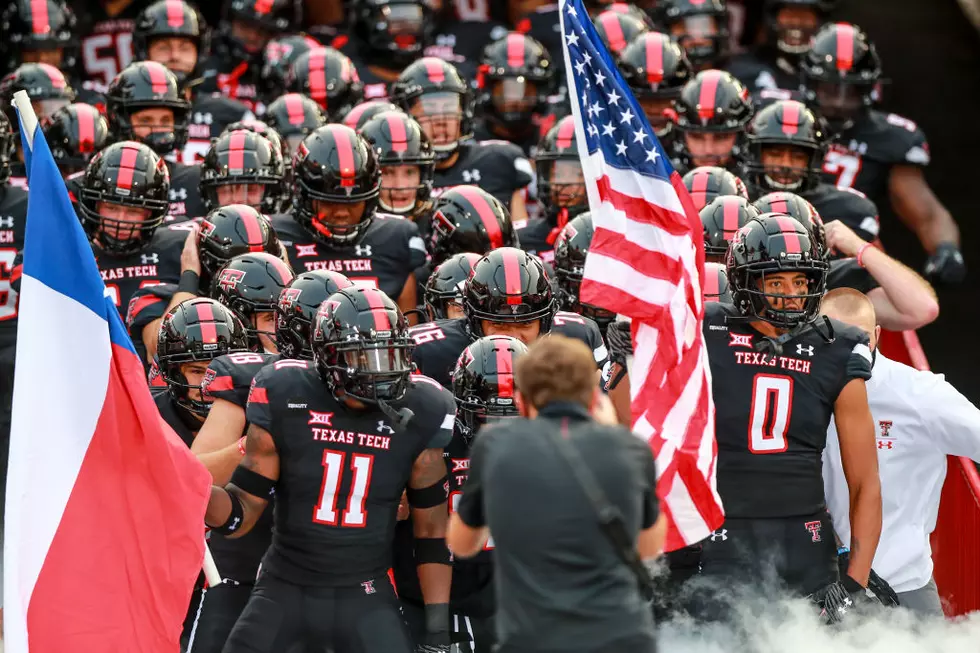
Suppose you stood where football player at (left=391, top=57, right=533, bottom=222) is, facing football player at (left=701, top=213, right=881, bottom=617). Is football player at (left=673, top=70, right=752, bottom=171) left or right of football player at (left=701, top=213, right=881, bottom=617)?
left

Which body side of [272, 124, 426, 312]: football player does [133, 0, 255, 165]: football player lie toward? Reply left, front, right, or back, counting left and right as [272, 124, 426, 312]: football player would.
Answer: back

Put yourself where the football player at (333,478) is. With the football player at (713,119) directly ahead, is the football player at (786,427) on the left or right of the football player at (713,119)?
right

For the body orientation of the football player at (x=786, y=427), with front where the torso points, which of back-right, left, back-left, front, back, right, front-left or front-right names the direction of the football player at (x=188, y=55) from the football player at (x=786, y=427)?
back-right

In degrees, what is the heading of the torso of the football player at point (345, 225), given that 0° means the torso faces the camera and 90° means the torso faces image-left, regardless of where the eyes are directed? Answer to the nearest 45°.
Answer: approximately 0°

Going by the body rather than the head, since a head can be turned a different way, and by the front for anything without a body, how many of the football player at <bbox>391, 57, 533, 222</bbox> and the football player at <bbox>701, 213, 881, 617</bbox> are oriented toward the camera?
2

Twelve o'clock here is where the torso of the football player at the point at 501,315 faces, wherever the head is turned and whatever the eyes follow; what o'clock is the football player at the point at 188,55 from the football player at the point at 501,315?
the football player at the point at 188,55 is roughly at 5 o'clock from the football player at the point at 501,315.

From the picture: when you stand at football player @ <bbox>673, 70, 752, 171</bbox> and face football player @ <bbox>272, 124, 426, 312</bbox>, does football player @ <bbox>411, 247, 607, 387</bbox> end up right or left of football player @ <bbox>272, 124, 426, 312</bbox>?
left

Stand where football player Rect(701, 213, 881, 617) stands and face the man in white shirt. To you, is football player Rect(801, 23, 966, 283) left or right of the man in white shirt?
left

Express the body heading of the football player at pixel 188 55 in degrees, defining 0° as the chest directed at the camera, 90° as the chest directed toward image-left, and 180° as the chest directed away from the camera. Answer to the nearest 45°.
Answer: approximately 0°
